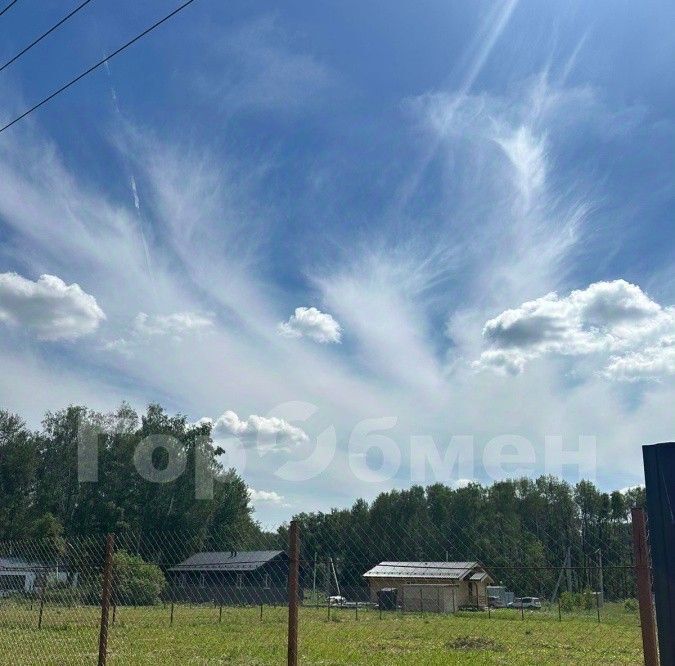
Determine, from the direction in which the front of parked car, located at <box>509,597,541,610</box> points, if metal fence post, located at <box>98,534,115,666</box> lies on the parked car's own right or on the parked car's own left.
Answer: on the parked car's own left

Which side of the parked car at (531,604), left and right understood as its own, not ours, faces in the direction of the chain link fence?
left

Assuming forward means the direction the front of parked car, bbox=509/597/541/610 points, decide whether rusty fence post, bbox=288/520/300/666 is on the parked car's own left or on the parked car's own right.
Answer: on the parked car's own left

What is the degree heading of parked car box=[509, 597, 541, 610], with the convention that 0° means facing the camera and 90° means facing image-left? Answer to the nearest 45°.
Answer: approximately 90°

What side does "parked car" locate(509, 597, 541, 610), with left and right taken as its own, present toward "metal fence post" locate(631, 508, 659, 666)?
left
